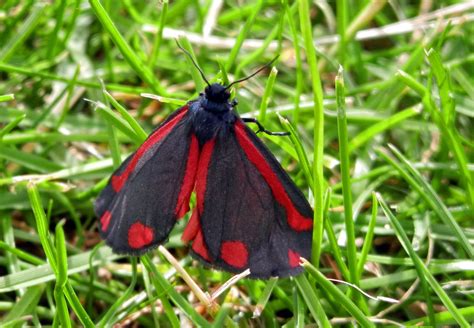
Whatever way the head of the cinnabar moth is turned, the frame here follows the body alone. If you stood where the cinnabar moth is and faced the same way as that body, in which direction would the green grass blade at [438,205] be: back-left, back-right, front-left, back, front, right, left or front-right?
right

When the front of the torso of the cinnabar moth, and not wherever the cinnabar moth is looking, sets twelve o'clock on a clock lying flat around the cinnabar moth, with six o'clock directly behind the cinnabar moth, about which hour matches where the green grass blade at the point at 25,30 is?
The green grass blade is roughly at 10 o'clock from the cinnabar moth.

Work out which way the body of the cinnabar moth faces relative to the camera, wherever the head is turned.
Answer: away from the camera

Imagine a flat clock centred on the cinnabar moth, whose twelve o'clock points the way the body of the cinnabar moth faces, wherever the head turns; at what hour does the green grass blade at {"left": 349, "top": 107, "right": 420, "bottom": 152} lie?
The green grass blade is roughly at 2 o'clock from the cinnabar moth.
